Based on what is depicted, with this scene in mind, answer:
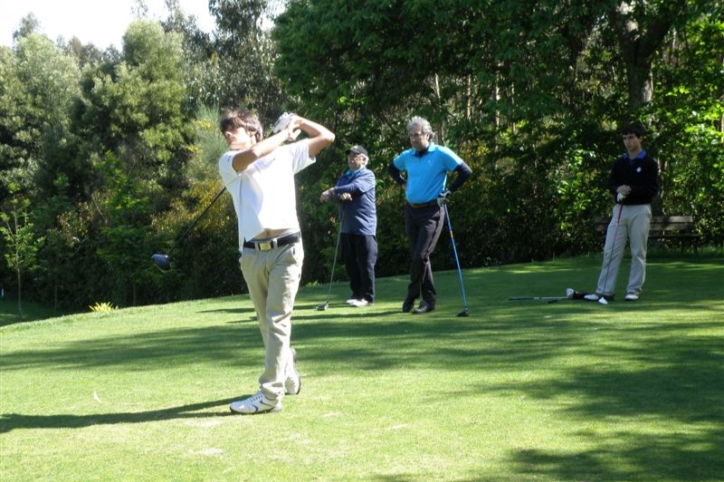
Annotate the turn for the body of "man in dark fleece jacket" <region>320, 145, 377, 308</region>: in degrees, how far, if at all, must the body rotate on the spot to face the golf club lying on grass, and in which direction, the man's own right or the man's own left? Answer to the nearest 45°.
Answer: approximately 135° to the man's own left

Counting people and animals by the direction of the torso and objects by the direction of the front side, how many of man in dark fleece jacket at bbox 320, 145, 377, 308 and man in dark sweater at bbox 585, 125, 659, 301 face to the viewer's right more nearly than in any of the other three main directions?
0

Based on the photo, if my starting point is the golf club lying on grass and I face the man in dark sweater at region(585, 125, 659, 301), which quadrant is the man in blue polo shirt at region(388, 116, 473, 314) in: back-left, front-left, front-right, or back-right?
back-right

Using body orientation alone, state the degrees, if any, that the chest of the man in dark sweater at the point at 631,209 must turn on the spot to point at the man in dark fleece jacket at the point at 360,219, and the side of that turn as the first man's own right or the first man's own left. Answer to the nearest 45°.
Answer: approximately 45° to the first man's own right

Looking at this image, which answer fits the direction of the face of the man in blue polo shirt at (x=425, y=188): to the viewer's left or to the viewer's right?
to the viewer's left

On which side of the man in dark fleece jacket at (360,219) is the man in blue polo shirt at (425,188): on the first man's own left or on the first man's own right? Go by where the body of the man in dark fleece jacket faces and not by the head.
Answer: on the first man's own left

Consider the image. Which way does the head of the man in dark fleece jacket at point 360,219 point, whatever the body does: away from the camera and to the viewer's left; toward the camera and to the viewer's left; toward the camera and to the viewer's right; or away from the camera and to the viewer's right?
toward the camera and to the viewer's left

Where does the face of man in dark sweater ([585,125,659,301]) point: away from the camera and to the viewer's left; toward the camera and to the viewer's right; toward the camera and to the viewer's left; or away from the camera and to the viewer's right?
toward the camera and to the viewer's left

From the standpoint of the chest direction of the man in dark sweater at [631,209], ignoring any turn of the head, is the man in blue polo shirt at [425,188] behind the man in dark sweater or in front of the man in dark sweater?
in front

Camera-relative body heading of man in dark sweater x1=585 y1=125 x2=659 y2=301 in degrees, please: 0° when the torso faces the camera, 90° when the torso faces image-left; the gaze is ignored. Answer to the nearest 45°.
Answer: approximately 45°

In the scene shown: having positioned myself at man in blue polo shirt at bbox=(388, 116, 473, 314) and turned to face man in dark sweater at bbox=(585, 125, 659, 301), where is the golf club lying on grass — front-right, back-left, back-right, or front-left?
front-left
